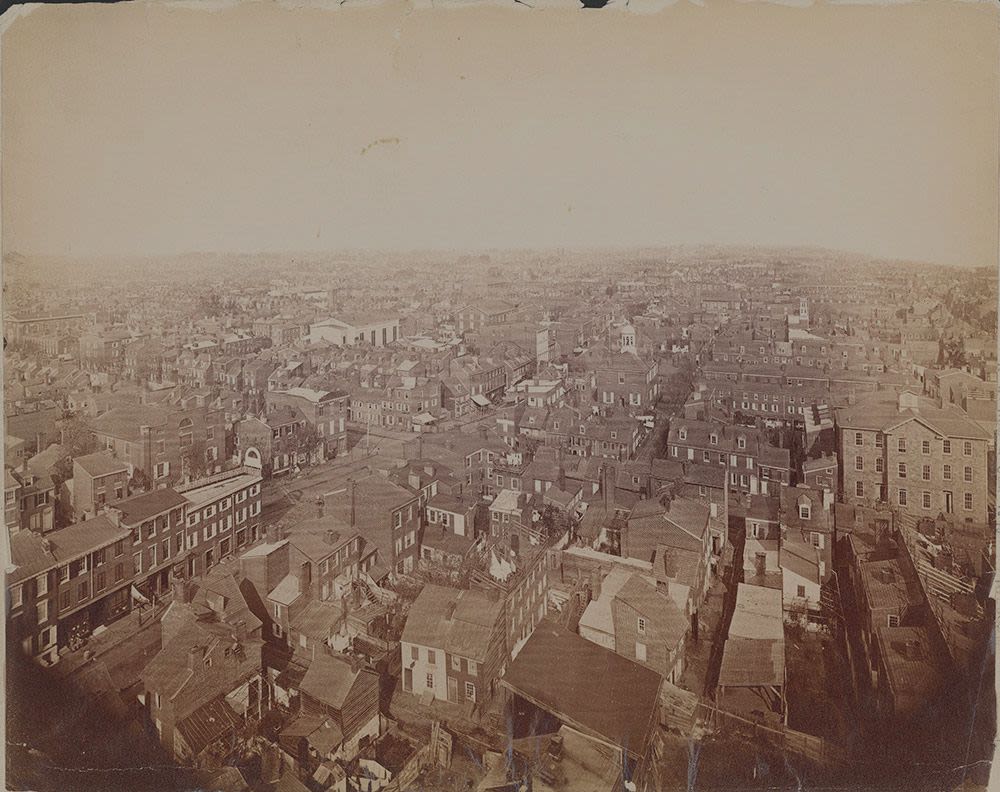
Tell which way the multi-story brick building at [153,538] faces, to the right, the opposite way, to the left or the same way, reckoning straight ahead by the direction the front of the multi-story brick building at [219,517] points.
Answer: the same way

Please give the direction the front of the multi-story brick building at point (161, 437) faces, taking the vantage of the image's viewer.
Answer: facing the viewer and to the right of the viewer

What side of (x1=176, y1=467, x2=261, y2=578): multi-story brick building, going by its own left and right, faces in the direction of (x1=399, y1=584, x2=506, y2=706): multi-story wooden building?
front

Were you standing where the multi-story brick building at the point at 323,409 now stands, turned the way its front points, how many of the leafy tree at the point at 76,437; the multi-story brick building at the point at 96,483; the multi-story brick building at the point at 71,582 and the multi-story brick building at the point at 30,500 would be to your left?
0

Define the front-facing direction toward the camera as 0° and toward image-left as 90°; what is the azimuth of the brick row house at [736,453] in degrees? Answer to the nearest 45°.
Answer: approximately 45°

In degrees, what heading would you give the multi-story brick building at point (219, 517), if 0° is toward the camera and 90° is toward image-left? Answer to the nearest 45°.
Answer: approximately 315°

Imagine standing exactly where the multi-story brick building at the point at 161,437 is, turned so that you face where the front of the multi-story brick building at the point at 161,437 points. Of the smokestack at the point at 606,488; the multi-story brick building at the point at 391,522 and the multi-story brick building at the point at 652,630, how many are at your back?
0

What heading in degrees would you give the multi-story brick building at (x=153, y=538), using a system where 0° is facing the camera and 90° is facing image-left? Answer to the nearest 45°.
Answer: approximately 315°

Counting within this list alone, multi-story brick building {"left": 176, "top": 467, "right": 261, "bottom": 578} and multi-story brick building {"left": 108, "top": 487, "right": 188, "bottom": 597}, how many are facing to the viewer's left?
0

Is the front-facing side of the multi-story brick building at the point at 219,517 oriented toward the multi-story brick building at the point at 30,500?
no
